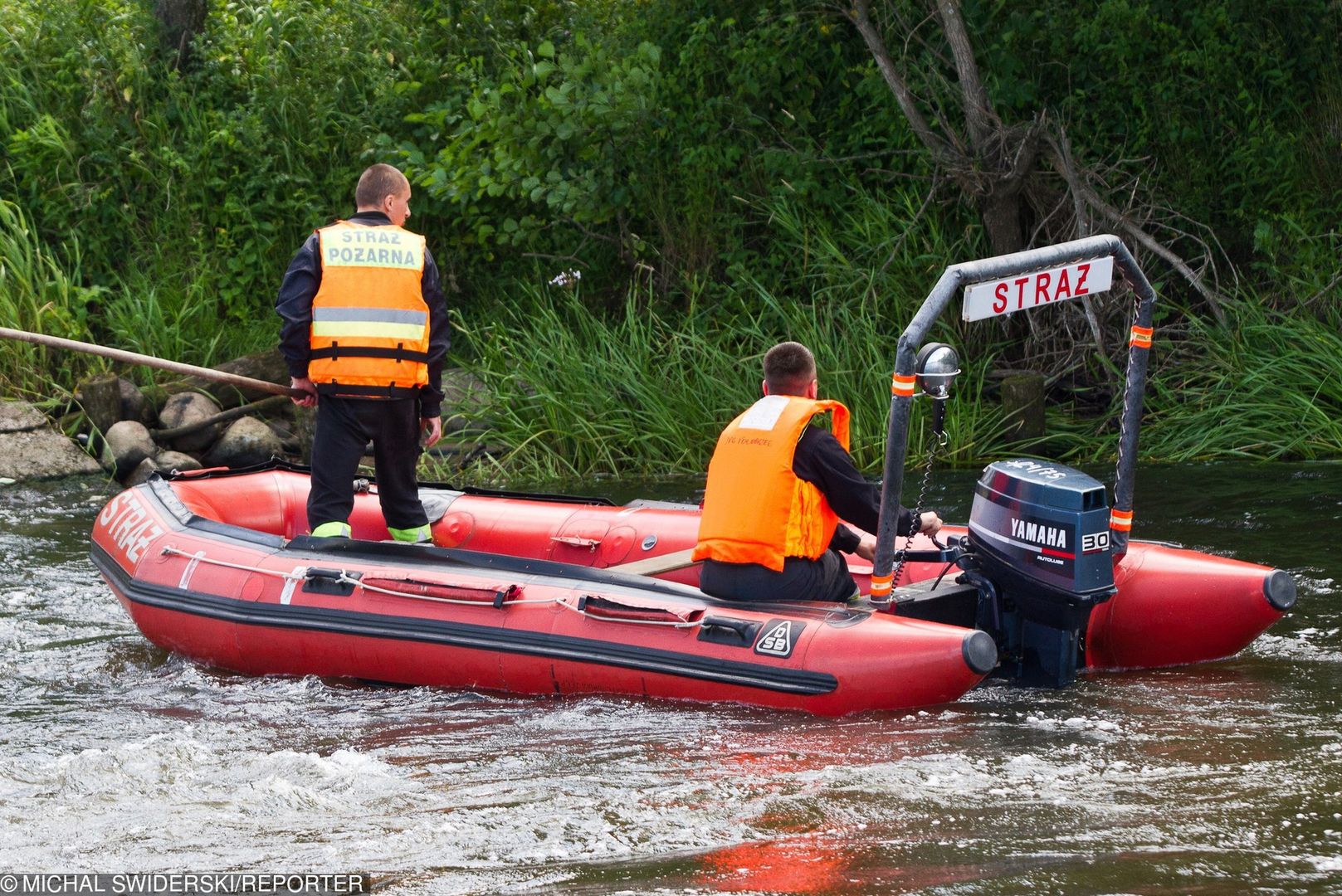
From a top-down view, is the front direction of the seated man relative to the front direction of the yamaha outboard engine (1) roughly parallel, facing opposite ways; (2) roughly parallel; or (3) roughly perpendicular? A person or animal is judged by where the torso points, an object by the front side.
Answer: roughly perpendicular

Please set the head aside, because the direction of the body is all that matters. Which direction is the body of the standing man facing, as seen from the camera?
away from the camera

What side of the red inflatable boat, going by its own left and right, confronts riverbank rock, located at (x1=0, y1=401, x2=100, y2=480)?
front

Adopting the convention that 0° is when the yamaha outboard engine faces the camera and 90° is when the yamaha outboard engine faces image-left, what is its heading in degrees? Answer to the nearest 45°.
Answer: approximately 135°

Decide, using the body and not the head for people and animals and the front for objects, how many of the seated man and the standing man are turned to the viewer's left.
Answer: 0

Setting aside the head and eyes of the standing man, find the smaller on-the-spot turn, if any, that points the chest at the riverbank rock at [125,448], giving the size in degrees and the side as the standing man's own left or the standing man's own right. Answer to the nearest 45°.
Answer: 0° — they already face it

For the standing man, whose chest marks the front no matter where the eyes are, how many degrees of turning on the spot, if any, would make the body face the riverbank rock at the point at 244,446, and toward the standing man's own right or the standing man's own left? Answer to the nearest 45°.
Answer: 0° — they already face it

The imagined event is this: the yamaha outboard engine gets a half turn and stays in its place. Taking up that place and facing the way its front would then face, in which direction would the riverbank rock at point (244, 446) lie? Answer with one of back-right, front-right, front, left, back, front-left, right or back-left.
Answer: back

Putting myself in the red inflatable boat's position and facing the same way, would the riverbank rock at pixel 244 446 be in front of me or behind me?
in front

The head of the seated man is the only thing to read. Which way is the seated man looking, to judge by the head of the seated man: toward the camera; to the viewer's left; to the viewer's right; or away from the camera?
away from the camera

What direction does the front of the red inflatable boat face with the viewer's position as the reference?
facing away from the viewer and to the left of the viewer

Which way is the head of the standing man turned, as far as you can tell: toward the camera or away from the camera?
away from the camera

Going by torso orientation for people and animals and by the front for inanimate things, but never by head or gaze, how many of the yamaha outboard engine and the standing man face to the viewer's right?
0
